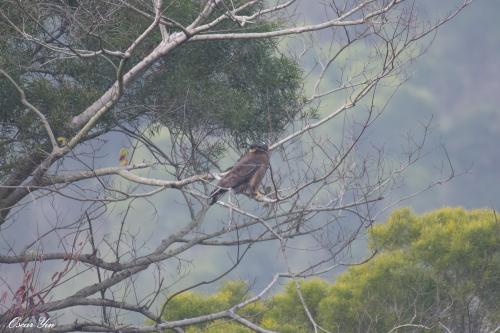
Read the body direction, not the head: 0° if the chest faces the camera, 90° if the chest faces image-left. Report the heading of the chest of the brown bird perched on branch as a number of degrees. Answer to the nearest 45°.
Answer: approximately 270°
